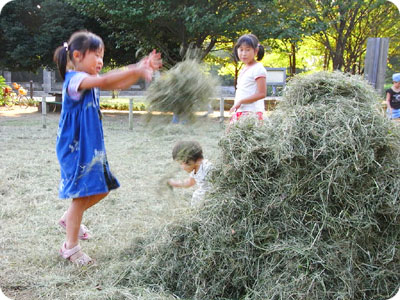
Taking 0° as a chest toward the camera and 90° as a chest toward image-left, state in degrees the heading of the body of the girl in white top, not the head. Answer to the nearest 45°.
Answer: approximately 45°

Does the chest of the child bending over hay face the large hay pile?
no

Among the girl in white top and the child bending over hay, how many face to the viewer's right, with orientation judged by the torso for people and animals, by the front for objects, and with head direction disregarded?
0

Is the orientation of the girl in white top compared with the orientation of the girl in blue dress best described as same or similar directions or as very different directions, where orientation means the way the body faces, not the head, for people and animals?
very different directions

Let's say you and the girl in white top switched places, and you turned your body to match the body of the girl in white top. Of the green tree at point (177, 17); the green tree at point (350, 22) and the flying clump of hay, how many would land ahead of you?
1

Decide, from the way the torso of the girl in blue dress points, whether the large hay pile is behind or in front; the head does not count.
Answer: in front

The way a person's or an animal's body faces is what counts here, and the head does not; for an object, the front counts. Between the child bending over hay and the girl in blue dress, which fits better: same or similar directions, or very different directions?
very different directions

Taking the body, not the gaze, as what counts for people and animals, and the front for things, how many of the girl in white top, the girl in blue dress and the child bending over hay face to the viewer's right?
1

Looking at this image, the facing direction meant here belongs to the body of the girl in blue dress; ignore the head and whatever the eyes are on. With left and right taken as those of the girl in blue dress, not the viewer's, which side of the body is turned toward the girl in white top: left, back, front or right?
left

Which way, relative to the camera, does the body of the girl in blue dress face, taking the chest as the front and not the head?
to the viewer's right

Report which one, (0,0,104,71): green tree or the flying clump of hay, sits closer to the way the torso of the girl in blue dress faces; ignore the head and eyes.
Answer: the flying clump of hay

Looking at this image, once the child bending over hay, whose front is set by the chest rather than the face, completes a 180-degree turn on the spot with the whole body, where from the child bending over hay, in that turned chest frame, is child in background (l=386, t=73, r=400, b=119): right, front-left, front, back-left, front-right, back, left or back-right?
front-left

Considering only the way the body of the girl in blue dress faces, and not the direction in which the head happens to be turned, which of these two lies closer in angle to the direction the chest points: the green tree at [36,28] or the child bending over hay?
the child bending over hay

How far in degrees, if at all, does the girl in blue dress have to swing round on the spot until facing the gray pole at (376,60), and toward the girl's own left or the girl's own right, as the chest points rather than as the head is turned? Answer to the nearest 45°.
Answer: approximately 45° to the girl's own left

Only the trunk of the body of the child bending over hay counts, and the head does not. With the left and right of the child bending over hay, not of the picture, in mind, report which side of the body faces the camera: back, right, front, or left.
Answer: left
